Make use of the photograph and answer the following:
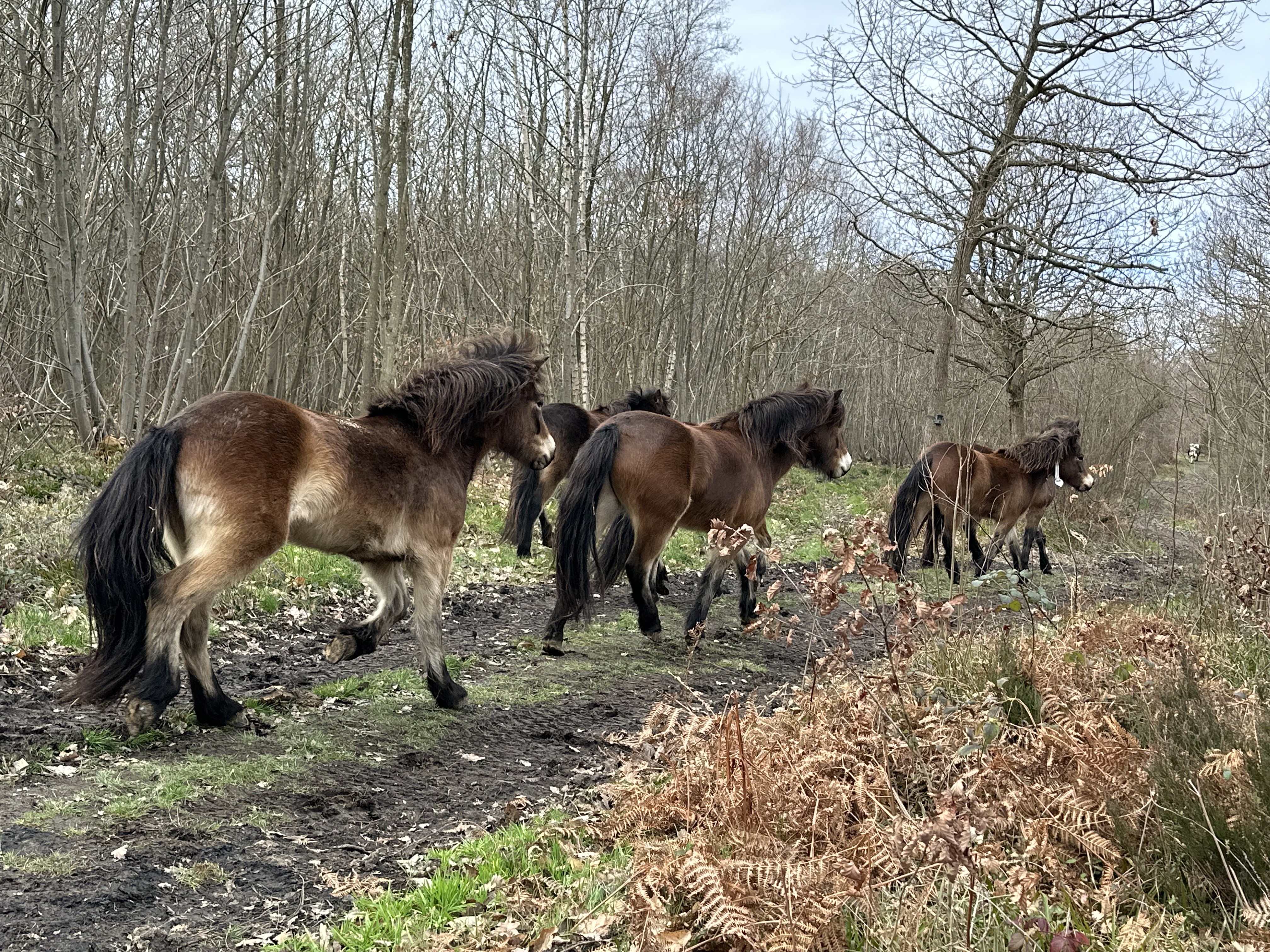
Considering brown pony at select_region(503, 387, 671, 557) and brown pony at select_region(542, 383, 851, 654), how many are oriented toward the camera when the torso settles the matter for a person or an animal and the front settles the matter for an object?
0

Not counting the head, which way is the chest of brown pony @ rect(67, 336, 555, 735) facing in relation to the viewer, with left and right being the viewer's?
facing away from the viewer and to the right of the viewer

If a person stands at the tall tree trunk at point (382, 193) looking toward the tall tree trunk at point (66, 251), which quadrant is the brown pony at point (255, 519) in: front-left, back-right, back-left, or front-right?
front-left

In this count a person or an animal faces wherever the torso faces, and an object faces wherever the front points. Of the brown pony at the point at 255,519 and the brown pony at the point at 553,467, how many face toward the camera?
0

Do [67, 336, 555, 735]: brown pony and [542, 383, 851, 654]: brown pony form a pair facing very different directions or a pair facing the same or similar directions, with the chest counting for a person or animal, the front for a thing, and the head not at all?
same or similar directions

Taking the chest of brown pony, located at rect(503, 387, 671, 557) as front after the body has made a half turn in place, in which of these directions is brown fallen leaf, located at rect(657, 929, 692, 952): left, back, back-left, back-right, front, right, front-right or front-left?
front-left

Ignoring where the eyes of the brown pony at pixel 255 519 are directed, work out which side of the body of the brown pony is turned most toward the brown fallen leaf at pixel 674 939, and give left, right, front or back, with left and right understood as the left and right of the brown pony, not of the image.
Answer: right

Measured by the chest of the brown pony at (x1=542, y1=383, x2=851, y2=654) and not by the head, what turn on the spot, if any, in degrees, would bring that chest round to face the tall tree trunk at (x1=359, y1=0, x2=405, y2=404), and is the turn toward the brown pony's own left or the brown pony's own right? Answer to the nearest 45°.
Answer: approximately 90° to the brown pony's own left

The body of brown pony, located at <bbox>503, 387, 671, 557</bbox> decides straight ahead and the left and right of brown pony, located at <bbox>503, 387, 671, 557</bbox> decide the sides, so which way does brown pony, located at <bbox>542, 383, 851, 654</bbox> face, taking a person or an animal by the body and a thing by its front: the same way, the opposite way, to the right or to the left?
the same way

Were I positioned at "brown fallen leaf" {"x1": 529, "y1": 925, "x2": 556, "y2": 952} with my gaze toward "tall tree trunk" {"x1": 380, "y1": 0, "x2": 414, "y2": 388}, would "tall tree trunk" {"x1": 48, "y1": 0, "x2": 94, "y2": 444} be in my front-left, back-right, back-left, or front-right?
front-left

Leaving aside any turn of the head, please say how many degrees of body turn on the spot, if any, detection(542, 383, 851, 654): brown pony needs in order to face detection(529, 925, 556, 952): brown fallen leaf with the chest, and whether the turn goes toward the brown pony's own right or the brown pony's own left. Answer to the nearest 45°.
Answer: approximately 135° to the brown pony's own right

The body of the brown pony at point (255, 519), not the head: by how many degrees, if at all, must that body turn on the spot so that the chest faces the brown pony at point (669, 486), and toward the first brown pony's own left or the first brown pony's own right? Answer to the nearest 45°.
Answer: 0° — it already faces it

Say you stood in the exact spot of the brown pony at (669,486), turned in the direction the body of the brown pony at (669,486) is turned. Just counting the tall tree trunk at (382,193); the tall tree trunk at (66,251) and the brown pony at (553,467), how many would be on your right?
0

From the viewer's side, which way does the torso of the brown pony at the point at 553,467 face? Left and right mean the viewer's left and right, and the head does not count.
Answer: facing away from the viewer and to the right of the viewer

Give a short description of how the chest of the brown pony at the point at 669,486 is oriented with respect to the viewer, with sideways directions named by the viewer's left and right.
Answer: facing away from the viewer and to the right of the viewer

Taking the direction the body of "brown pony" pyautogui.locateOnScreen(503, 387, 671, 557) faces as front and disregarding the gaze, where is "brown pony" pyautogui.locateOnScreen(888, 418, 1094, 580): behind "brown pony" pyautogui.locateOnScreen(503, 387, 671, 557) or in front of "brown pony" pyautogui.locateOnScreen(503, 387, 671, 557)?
in front

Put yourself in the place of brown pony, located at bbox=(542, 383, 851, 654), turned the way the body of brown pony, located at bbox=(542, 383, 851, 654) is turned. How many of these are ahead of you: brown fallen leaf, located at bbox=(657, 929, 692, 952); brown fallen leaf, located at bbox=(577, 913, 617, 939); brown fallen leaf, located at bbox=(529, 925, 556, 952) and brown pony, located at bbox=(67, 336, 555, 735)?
0

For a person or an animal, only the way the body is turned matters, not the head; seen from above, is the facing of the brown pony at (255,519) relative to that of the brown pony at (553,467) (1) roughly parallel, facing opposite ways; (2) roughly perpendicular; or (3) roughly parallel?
roughly parallel

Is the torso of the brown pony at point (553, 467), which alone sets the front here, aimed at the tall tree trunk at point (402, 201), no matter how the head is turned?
no

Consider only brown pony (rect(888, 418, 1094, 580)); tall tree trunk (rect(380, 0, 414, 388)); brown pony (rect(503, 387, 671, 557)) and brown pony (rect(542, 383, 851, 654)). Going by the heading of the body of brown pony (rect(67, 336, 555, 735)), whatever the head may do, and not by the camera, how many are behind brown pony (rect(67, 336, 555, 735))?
0

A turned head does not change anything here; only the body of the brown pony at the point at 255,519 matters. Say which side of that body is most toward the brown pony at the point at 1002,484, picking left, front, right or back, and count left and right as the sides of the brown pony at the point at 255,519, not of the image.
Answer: front

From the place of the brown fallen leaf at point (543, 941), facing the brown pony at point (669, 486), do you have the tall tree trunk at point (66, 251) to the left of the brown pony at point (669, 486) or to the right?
left
